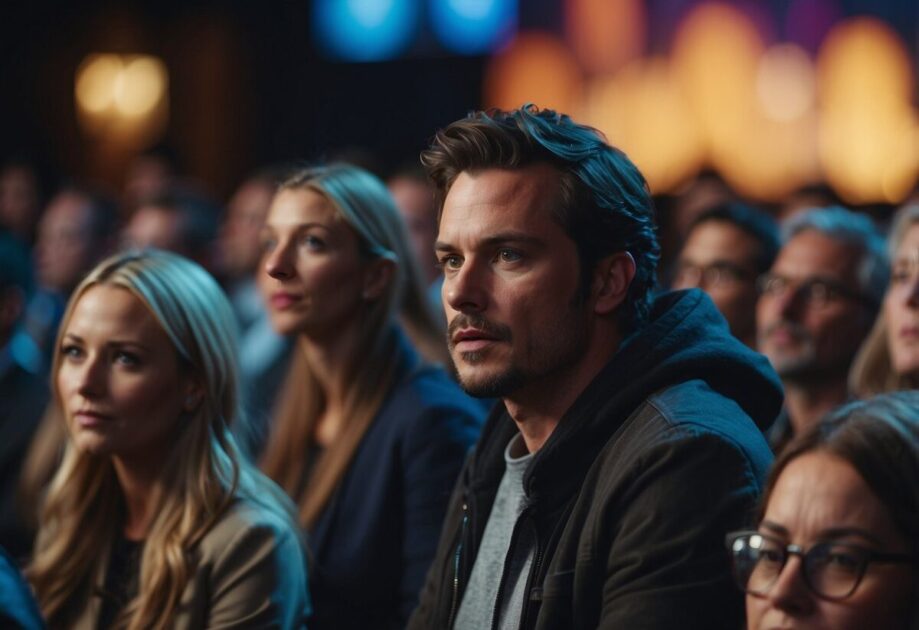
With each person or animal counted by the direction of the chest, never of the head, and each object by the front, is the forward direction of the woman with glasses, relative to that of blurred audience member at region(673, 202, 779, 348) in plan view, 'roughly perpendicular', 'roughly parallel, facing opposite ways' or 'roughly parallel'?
roughly parallel

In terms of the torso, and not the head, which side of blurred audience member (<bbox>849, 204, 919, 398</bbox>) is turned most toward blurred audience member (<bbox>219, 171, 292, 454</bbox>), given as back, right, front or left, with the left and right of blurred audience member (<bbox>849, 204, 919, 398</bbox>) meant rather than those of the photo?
right

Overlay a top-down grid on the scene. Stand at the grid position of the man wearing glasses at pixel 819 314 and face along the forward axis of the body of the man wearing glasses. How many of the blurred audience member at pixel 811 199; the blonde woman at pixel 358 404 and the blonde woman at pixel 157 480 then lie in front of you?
2

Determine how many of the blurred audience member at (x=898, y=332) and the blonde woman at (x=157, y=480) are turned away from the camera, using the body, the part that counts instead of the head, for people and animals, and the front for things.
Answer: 0

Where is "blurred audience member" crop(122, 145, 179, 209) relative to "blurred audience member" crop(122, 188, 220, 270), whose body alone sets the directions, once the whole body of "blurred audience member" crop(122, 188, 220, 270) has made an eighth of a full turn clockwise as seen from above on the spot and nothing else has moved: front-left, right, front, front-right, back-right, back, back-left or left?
right

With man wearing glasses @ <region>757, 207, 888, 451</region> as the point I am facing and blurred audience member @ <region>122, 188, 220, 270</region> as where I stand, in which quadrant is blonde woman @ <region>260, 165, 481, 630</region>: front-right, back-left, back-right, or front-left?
front-right

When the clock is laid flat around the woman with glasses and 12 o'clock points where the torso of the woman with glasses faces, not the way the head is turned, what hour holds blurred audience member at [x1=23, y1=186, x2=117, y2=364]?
The blurred audience member is roughly at 3 o'clock from the woman with glasses.

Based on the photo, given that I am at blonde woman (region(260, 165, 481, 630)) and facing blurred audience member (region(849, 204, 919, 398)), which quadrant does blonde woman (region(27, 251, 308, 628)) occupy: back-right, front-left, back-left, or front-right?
back-right

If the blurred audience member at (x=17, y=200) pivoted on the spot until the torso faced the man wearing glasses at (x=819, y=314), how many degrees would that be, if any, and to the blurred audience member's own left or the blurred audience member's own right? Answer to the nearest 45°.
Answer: approximately 90° to the blurred audience member's own left

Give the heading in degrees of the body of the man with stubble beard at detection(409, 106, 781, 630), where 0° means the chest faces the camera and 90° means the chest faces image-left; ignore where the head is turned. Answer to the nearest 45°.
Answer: approximately 45°

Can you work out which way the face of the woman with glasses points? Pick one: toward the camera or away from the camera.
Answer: toward the camera

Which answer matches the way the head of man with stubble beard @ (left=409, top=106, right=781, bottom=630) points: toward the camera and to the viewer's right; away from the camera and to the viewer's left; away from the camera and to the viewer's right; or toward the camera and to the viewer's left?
toward the camera and to the viewer's left

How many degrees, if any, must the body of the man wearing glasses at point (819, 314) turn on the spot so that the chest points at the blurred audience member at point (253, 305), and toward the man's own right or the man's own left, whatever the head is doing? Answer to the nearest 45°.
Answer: approximately 90° to the man's own right

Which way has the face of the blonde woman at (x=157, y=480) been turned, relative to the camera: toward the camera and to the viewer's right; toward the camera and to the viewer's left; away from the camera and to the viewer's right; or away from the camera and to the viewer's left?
toward the camera and to the viewer's left

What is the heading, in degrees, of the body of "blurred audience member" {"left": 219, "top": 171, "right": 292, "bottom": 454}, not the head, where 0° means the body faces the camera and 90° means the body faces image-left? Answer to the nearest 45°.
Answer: approximately 45°

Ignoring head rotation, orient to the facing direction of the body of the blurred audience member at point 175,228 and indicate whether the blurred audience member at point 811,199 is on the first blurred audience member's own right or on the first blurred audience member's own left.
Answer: on the first blurred audience member's own left

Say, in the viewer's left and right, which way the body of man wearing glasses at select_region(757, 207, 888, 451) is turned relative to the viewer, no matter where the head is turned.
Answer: facing the viewer and to the left of the viewer

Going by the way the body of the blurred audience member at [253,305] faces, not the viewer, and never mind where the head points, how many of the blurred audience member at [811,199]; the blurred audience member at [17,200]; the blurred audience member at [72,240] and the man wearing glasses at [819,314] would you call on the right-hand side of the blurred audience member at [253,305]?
2

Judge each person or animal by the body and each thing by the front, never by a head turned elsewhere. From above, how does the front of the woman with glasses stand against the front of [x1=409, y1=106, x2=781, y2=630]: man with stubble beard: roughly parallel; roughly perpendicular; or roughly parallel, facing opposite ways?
roughly parallel

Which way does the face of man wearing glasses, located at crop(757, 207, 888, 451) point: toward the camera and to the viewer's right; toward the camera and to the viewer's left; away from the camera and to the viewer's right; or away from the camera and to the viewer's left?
toward the camera and to the viewer's left
